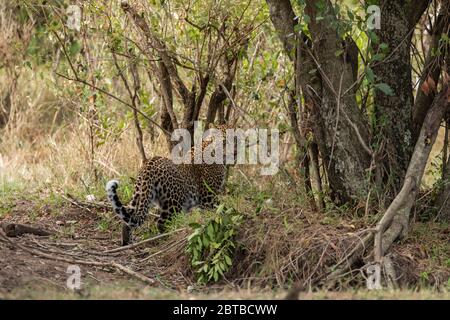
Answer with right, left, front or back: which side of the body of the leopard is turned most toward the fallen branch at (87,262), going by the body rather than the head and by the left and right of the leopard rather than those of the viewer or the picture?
back

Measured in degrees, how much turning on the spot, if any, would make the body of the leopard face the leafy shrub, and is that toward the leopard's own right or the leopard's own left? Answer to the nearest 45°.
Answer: approximately 90° to the leopard's own right

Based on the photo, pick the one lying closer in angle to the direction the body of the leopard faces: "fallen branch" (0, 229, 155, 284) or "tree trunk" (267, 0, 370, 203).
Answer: the tree trunk

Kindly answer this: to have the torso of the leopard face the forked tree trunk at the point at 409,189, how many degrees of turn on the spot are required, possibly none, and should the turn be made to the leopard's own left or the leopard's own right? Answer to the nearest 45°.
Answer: approximately 90° to the leopard's own right

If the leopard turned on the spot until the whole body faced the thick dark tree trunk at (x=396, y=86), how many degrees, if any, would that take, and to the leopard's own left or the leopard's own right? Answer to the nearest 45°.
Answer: approximately 90° to the leopard's own right

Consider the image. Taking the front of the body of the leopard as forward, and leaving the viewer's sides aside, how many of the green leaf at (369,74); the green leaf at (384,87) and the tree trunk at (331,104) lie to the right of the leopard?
3

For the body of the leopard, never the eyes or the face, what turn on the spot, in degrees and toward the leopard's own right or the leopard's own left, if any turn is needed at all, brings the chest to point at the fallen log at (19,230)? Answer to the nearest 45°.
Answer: approximately 135° to the leopard's own left

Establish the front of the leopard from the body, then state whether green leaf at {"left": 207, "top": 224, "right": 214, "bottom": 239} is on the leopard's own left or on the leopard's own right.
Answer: on the leopard's own right

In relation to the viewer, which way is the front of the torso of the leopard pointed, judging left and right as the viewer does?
facing away from the viewer and to the right of the viewer
